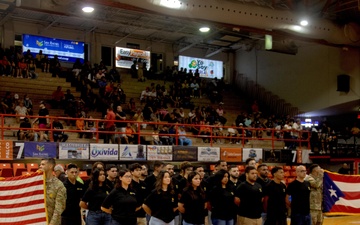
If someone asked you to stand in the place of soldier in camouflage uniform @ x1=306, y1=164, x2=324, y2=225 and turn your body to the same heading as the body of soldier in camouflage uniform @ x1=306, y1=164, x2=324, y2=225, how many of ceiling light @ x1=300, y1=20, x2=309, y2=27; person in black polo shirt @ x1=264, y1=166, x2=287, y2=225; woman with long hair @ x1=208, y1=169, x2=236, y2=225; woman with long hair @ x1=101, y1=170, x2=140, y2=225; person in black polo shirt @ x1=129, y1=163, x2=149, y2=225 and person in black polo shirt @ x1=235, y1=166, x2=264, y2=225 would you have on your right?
5

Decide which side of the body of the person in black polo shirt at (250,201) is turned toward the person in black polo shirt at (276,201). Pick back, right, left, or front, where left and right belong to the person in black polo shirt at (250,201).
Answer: left

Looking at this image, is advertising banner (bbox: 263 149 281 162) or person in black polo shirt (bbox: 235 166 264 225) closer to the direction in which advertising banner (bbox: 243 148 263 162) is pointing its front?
the person in black polo shirt

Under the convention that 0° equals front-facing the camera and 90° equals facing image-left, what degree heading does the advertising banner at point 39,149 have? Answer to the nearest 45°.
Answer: approximately 0°

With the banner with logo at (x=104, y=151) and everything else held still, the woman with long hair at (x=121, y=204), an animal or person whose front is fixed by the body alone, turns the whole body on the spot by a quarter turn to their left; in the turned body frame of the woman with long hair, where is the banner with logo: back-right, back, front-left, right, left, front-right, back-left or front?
front-left

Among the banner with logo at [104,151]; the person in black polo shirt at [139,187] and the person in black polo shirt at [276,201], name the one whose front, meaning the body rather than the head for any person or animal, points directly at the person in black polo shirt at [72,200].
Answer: the banner with logo

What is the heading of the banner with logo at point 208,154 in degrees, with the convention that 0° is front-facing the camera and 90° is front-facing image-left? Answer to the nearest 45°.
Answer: approximately 0°

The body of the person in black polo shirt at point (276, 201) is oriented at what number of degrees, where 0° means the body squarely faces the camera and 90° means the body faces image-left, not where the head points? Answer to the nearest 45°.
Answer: approximately 315°

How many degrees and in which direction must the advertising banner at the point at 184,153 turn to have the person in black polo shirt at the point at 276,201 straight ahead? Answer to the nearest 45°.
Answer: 0° — it already faces them

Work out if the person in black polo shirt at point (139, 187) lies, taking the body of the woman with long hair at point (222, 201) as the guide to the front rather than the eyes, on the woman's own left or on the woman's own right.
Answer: on the woman's own right

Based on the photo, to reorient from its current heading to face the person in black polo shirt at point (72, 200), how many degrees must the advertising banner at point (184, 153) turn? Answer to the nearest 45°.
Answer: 0° — it already faces them
